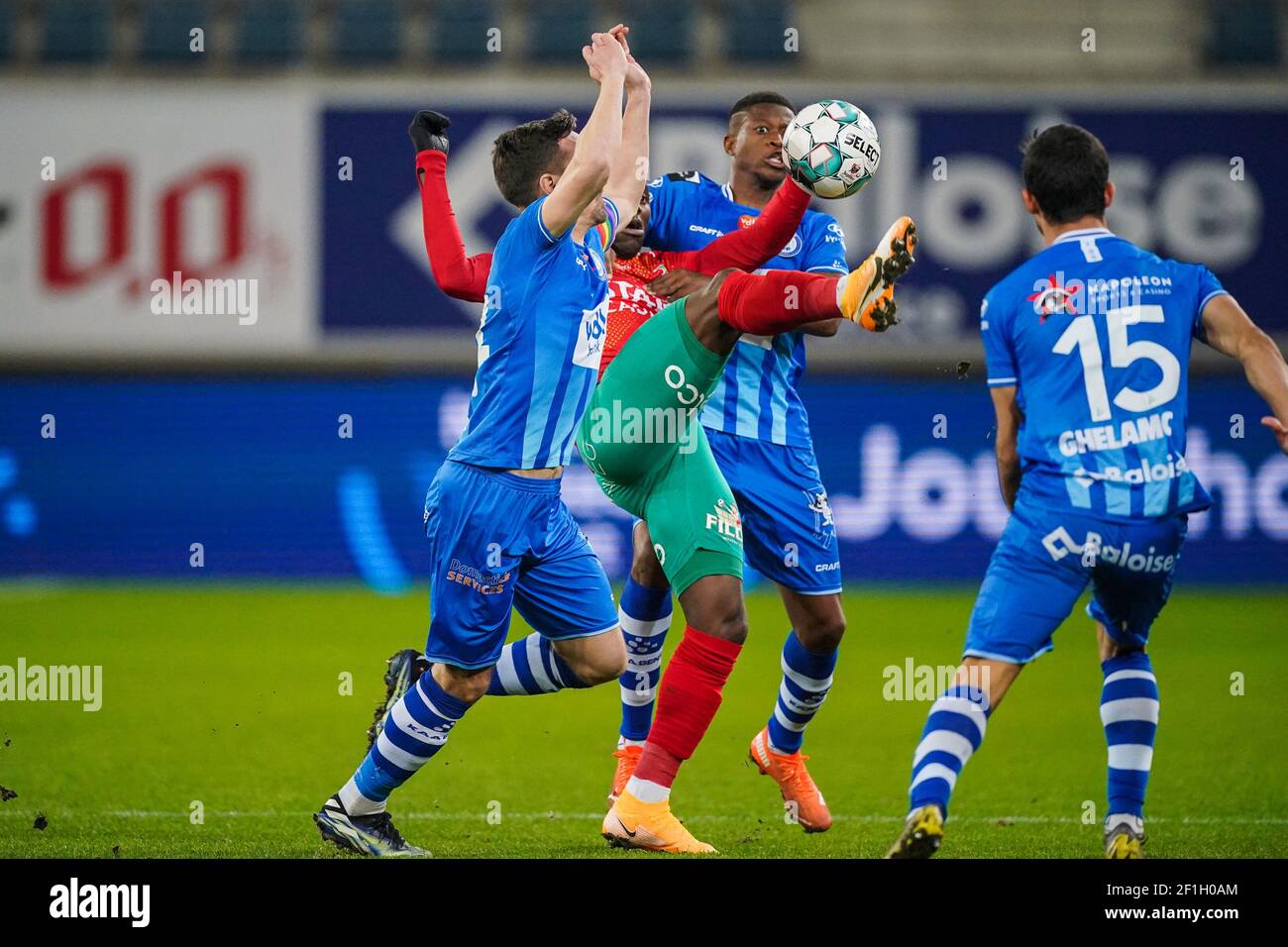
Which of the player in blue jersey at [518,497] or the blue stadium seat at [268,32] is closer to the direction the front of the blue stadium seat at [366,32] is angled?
the player in blue jersey

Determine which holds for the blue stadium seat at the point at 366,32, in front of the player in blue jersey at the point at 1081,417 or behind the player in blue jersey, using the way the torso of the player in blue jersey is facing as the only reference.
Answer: in front

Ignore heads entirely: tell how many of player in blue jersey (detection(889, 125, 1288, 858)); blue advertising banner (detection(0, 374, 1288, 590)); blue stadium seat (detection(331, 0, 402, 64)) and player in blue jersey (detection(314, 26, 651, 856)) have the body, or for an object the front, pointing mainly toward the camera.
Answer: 2

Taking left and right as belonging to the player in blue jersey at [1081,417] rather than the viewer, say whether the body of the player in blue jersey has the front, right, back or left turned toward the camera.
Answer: back

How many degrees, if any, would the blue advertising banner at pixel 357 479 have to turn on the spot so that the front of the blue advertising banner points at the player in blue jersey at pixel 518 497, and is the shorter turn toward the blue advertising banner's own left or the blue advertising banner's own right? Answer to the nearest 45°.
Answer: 0° — it already faces them

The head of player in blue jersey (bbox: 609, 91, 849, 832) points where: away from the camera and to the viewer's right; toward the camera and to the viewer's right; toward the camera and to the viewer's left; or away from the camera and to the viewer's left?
toward the camera and to the viewer's right

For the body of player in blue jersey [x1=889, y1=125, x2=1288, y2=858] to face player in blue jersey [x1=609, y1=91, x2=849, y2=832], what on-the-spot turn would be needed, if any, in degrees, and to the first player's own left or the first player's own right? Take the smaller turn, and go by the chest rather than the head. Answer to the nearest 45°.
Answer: approximately 45° to the first player's own left

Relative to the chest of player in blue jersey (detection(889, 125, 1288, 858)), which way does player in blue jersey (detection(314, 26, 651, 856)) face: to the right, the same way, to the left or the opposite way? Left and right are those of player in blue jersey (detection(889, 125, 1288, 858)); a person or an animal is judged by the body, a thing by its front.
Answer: to the right

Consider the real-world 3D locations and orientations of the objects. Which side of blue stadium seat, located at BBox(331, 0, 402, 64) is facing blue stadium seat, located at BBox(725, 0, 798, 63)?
left

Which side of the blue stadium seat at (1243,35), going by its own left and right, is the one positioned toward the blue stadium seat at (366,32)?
right

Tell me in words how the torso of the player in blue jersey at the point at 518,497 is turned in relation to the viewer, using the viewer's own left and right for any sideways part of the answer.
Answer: facing to the right of the viewer
